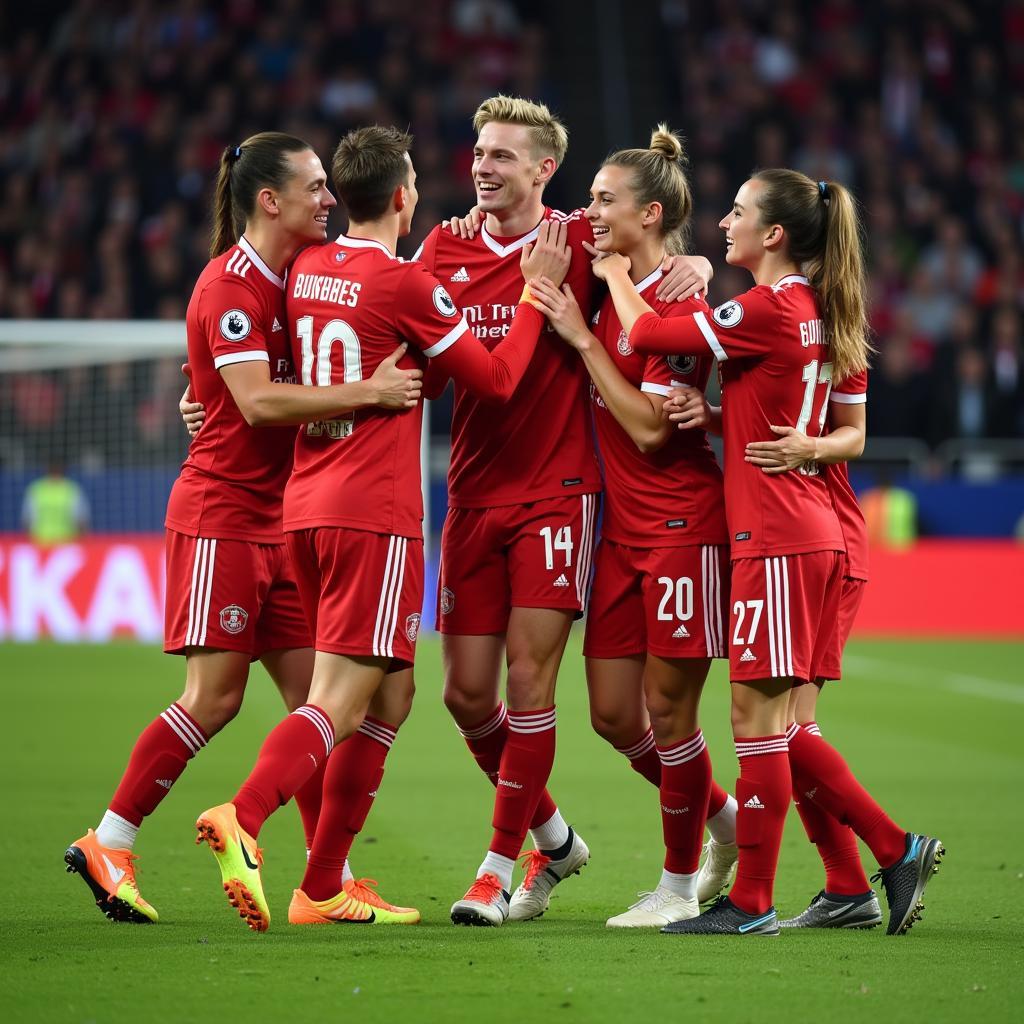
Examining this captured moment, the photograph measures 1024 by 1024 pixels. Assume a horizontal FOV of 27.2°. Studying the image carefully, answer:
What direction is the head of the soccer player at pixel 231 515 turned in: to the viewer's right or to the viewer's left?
to the viewer's right

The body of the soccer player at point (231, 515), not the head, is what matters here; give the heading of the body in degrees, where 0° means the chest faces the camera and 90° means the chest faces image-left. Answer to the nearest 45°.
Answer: approximately 270°

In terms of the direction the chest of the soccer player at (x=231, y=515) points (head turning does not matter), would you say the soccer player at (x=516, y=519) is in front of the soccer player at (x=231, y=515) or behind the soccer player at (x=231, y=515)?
in front

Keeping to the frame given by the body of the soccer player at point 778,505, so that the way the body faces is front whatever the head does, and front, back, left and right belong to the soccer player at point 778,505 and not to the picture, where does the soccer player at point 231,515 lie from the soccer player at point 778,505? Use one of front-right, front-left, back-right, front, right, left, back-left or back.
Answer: front

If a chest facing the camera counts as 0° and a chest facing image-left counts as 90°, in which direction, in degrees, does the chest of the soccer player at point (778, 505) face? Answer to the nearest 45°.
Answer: approximately 90°

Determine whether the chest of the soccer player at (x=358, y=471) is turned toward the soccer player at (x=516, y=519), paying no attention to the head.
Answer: yes

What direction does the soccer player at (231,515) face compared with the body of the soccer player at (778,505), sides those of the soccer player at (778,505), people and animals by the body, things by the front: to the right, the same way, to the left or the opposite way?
the opposite way

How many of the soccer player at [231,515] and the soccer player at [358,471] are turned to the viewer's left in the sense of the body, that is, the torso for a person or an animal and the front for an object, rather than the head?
0

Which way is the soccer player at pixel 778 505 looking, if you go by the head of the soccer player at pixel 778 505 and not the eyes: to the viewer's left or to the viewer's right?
to the viewer's left

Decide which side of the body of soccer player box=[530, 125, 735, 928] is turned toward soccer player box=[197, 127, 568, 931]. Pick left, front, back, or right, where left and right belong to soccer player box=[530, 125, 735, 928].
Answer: front

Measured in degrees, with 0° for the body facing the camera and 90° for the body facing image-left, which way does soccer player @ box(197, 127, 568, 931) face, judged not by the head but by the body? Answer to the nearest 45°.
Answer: approximately 225°
